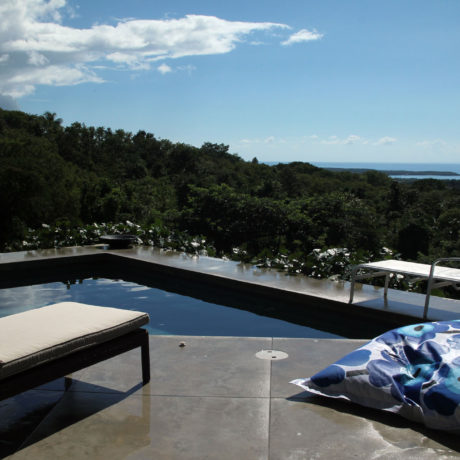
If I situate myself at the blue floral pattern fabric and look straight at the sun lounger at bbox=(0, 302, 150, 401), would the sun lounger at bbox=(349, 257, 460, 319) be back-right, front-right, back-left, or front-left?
back-right

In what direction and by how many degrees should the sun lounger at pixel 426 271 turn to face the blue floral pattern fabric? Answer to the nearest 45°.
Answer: approximately 135° to its left

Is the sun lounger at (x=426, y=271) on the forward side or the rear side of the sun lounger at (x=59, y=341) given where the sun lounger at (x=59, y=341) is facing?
on the forward side

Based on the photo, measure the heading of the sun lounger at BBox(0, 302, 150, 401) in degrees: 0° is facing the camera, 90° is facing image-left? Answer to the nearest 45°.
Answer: approximately 225°

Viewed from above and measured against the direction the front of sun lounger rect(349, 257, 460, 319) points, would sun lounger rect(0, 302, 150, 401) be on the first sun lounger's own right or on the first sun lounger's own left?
on the first sun lounger's own left

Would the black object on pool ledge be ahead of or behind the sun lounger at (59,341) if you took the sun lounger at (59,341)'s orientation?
ahead

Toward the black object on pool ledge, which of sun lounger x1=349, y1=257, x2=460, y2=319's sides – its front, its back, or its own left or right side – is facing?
front

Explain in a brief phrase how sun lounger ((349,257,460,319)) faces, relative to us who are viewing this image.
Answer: facing away from the viewer and to the left of the viewer
